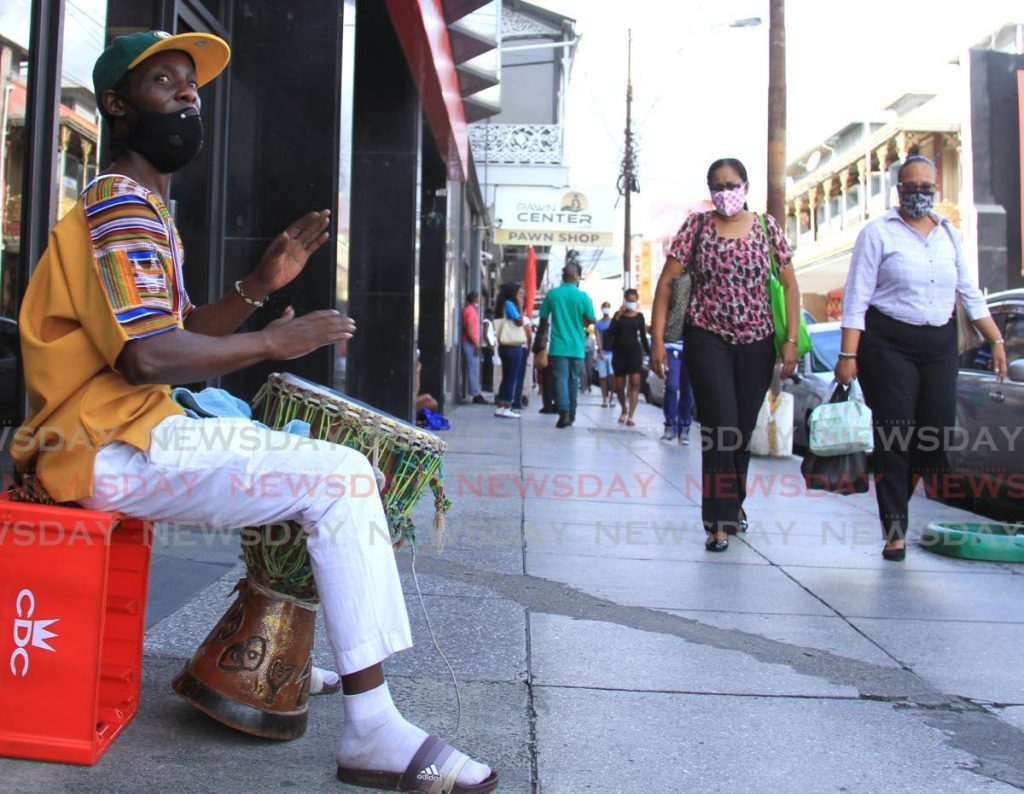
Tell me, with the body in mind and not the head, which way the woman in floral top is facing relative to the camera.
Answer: toward the camera

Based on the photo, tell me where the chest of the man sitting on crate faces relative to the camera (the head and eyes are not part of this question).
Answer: to the viewer's right

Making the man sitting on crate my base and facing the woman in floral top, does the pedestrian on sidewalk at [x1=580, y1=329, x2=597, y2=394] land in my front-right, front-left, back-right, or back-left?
front-left

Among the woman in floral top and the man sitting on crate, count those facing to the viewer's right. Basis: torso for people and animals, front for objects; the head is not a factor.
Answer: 1

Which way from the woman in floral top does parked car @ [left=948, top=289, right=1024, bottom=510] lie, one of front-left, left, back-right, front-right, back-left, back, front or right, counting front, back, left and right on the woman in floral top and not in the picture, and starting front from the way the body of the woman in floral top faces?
back-left

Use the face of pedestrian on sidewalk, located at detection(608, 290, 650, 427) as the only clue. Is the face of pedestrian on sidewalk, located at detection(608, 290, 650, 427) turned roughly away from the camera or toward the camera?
toward the camera

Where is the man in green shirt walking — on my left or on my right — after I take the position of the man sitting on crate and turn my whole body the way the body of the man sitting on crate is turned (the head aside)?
on my left

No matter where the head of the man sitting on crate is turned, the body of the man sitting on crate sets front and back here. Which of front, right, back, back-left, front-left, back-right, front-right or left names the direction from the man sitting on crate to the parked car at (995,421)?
front-left

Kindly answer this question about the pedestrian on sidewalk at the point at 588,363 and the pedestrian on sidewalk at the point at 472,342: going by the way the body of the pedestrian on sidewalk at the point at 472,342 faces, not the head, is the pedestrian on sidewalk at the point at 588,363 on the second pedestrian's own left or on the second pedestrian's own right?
on the second pedestrian's own left
